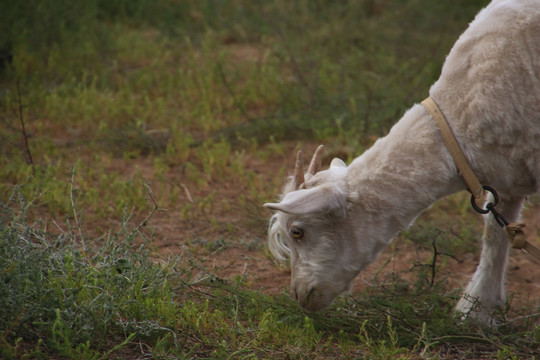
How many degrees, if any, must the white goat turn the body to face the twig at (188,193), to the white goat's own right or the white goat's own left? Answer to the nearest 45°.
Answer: approximately 45° to the white goat's own right

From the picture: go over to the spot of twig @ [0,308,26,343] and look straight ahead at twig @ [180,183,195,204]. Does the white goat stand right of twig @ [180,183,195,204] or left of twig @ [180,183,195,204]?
right

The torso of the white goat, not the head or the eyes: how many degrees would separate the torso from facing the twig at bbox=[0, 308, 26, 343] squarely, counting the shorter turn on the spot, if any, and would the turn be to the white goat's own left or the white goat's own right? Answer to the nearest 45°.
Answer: approximately 45° to the white goat's own left

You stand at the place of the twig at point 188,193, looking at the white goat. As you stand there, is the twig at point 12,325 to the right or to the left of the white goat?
right

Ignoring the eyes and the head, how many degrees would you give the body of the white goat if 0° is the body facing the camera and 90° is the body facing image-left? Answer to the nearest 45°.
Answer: approximately 90°
